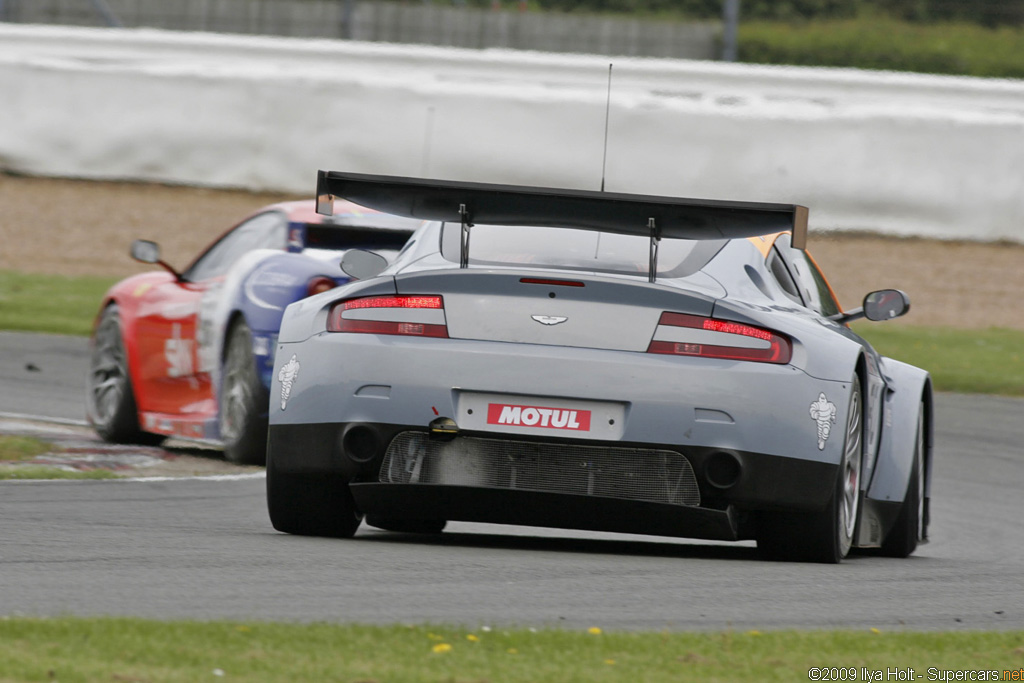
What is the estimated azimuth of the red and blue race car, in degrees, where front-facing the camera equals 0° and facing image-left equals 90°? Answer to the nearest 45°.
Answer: approximately 135°

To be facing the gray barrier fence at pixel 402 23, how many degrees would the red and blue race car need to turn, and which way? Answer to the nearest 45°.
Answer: approximately 45° to its right

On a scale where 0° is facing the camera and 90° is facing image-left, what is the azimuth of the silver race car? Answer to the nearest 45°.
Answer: approximately 180°

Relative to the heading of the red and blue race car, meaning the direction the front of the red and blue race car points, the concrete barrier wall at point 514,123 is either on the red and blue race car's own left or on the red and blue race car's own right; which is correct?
on the red and blue race car's own right
